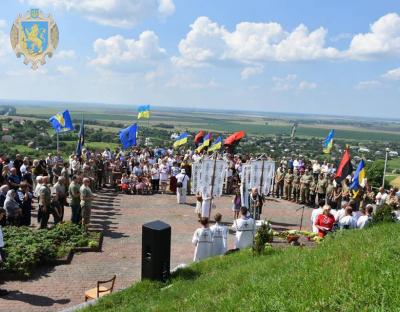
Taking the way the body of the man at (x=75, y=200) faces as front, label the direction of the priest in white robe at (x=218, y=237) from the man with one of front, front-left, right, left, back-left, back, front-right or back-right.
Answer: front-right

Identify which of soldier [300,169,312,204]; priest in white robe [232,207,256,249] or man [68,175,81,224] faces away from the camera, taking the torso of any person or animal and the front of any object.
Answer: the priest in white robe

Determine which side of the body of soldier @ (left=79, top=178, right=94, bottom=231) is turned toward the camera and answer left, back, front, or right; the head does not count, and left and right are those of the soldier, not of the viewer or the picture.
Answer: right

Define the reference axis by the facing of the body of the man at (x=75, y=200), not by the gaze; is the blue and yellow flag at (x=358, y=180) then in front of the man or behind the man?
in front

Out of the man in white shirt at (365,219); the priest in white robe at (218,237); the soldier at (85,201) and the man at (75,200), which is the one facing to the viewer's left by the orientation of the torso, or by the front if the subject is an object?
the man in white shirt

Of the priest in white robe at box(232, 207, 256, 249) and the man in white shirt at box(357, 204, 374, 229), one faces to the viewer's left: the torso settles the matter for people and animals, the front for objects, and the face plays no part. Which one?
the man in white shirt

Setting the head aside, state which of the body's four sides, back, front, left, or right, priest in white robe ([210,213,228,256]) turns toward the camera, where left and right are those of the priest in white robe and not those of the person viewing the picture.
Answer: back

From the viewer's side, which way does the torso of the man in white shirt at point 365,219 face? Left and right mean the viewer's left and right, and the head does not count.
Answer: facing to the left of the viewer

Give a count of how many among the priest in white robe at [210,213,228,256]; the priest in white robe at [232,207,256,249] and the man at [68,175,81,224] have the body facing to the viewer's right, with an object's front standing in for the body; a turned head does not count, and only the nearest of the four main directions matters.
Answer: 1

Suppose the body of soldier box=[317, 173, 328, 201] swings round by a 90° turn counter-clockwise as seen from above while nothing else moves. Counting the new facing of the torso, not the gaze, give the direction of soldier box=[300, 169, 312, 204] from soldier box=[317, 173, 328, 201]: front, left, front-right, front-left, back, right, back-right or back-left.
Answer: back

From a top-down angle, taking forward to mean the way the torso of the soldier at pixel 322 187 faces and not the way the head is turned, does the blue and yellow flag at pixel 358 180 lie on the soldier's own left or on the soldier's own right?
on the soldier's own left

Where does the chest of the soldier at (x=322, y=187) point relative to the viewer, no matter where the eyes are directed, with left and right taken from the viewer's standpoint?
facing the viewer and to the left of the viewer

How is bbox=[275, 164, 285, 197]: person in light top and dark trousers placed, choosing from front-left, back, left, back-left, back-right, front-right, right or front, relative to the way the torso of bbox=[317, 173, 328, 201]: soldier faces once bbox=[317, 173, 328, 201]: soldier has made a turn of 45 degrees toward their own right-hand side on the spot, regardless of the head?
front-right

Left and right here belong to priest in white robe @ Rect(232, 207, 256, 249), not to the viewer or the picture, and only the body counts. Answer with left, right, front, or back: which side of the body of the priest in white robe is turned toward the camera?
back

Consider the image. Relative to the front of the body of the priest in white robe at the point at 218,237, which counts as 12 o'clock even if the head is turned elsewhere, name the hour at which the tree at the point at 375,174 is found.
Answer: The tree is roughly at 1 o'clock from the priest in white robe.

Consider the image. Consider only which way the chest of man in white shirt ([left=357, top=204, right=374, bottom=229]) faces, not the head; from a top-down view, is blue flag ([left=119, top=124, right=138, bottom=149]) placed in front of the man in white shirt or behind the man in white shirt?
in front

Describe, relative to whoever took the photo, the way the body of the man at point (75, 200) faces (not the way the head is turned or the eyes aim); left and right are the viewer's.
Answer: facing to the right of the viewer
